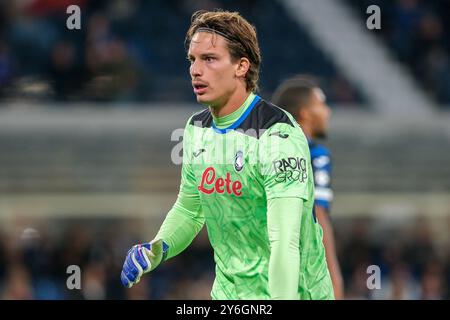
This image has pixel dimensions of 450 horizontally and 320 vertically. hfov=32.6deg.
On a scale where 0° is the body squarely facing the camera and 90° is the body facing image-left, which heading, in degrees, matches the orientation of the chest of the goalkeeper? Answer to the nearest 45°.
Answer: approximately 45°

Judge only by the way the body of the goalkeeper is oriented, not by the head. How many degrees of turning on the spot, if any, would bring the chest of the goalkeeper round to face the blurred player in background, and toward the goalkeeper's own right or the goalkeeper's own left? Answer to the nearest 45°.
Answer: approximately 135° to the goalkeeper's own right
